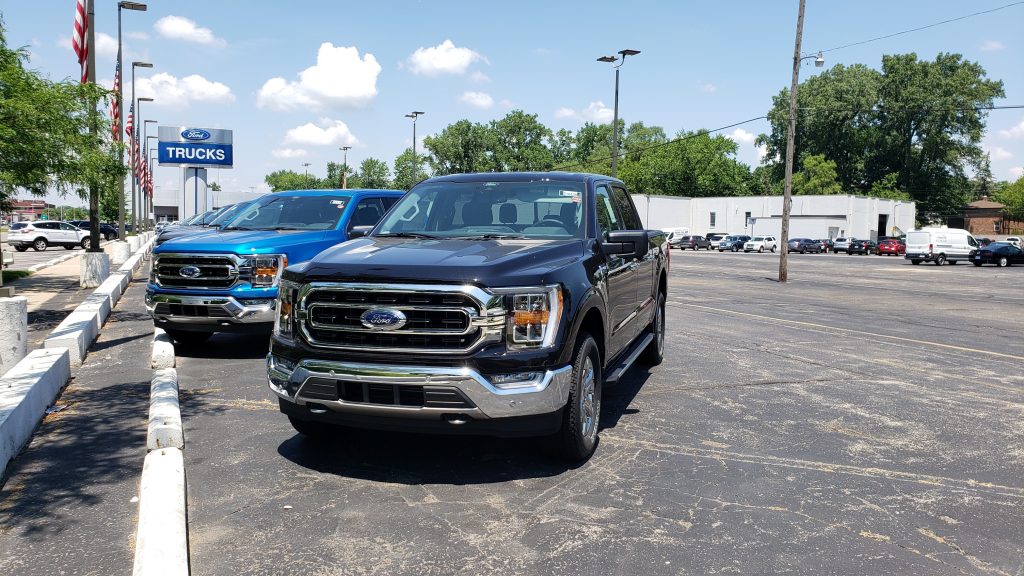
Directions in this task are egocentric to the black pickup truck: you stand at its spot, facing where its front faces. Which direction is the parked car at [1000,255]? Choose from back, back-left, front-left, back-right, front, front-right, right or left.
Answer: back

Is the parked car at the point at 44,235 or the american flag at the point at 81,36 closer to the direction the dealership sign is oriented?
the american flag

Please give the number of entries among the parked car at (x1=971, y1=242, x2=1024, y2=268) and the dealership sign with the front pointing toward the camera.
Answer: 1

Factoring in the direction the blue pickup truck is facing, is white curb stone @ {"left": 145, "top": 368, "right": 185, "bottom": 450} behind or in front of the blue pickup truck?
in front

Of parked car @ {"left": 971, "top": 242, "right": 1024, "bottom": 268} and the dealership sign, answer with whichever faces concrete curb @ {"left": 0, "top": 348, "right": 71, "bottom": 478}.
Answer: the dealership sign

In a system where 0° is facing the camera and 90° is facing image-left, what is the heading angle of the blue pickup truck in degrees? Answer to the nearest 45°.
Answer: approximately 45°

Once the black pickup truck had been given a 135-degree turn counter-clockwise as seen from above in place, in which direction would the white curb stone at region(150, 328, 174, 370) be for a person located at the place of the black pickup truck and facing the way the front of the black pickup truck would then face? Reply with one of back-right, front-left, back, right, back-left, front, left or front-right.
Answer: back-left

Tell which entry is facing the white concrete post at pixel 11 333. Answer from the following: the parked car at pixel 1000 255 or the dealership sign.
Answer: the dealership sign

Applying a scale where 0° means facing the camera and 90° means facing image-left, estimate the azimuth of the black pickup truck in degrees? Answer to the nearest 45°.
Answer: approximately 45°

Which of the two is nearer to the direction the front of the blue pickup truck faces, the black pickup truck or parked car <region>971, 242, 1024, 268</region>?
the black pickup truck

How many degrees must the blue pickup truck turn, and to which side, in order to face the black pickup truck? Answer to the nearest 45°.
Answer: approximately 45° to its left

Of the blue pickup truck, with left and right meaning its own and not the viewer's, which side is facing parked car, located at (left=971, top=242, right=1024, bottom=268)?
back

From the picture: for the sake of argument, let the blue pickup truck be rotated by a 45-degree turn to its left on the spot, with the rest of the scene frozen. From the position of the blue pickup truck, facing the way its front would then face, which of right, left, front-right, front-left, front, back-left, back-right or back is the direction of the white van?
back-left

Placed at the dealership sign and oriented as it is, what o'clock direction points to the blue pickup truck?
The blue pickup truck is roughly at 12 o'clock from the dealership sign.
